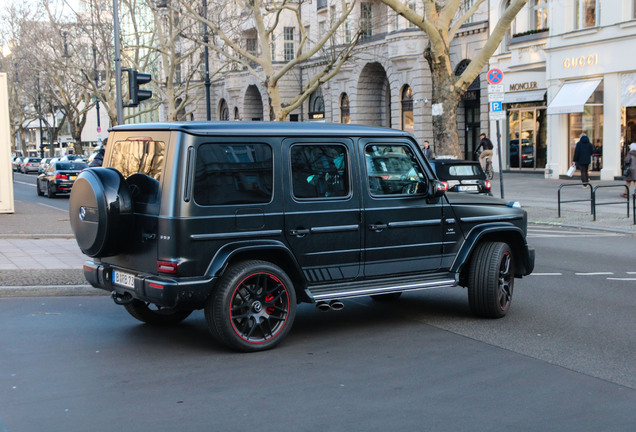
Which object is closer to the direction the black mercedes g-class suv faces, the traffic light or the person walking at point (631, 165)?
the person walking

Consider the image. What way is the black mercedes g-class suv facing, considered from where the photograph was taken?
facing away from the viewer and to the right of the viewer

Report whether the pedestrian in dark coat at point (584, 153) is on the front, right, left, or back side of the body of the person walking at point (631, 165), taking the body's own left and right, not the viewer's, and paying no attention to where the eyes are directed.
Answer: right

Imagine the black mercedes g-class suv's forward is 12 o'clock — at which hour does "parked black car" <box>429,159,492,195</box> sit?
The parked black car is roughly at 11 o'clock from the black mercedes g-class suv.

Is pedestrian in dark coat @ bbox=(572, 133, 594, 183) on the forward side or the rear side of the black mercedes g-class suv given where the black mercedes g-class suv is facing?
on the forward side
